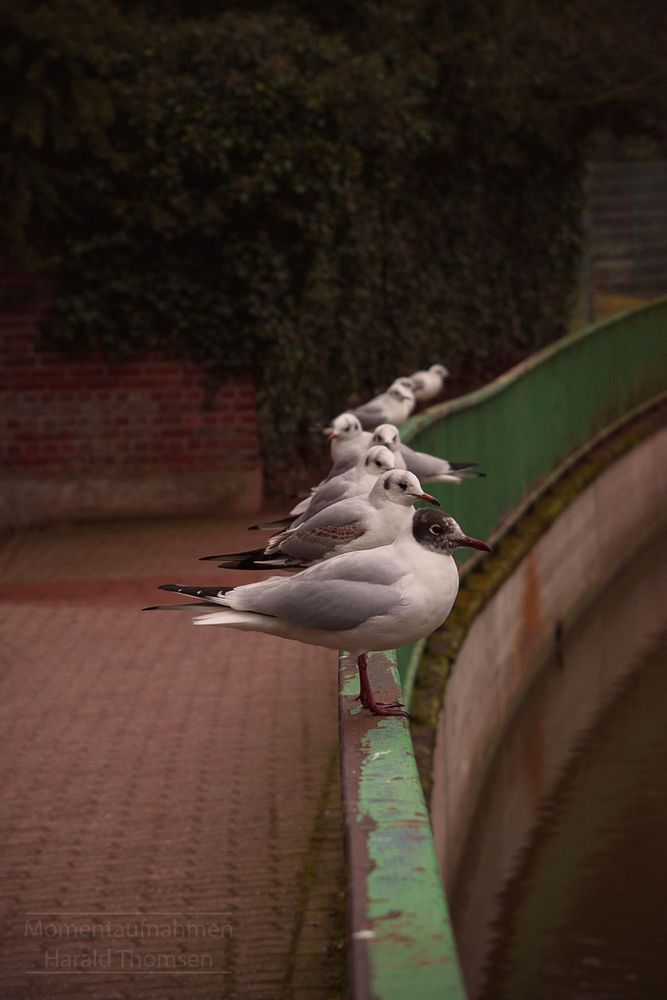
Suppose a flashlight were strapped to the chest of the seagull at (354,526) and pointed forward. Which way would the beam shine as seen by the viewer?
to the viewer's right

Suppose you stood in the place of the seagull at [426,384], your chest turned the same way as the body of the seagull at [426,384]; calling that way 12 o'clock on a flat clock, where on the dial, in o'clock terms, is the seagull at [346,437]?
the seagull at [346,437] is roughly at 3 o'clock from the seagull at [426,384].

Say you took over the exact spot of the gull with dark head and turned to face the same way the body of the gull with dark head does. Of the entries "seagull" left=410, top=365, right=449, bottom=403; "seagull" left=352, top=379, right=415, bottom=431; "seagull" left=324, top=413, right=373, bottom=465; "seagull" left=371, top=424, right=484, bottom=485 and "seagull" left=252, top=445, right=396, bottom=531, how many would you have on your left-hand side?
5

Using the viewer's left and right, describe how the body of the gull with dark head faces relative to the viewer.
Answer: facing to the right of the viewer

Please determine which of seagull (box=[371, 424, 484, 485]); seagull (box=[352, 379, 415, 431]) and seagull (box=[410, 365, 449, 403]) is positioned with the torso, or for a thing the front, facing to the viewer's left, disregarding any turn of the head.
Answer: seagull (box=[371, 424, 484, 485])

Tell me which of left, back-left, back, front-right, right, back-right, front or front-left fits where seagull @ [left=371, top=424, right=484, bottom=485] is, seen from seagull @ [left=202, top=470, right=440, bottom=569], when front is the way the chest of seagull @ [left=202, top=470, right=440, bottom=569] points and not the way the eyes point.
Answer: left

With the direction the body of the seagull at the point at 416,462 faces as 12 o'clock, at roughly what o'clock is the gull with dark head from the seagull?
The gull with dark head is roughly at 9 o'clock from the seagull.

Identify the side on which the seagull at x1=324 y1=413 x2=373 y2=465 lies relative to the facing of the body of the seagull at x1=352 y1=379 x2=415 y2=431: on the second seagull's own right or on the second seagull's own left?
on the second seagull's own right

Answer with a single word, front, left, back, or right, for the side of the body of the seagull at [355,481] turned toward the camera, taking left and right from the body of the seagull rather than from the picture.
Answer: right

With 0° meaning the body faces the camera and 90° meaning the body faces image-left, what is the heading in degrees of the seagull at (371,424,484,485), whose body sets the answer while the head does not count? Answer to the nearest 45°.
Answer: approximately 90°

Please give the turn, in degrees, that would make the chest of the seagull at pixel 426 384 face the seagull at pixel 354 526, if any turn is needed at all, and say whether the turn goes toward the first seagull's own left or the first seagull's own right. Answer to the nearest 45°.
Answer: approximately 90° to the first seagull's own right

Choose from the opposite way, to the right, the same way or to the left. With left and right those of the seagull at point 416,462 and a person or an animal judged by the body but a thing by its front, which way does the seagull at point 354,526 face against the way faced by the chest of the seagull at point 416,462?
the opposite way

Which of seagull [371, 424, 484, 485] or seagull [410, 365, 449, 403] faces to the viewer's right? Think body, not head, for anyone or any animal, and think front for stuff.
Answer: seagull [410, 365, 449, 403]

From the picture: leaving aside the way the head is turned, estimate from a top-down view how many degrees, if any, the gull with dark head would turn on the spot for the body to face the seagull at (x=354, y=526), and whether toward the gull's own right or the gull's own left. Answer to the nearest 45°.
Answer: approximately 90° to the gull's own left

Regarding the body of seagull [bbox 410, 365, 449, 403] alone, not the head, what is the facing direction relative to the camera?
to the viewer's right

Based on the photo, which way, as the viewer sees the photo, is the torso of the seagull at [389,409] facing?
to the viewer's right

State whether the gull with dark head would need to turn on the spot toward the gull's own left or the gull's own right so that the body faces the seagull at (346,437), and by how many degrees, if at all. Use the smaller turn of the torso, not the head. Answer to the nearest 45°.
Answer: approximately 90° to the gull's own left
